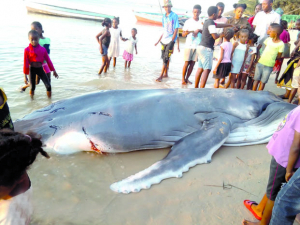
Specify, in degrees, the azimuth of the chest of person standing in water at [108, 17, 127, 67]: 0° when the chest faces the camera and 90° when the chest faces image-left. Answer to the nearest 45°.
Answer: approximately 0°

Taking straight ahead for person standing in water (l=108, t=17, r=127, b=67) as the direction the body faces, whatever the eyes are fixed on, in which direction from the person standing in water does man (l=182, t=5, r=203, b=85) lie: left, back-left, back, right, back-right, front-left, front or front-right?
front-left

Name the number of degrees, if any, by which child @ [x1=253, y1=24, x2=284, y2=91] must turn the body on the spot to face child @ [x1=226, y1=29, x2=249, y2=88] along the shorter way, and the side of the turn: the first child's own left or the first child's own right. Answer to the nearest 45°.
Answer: approximately 45° to the first child's own right
